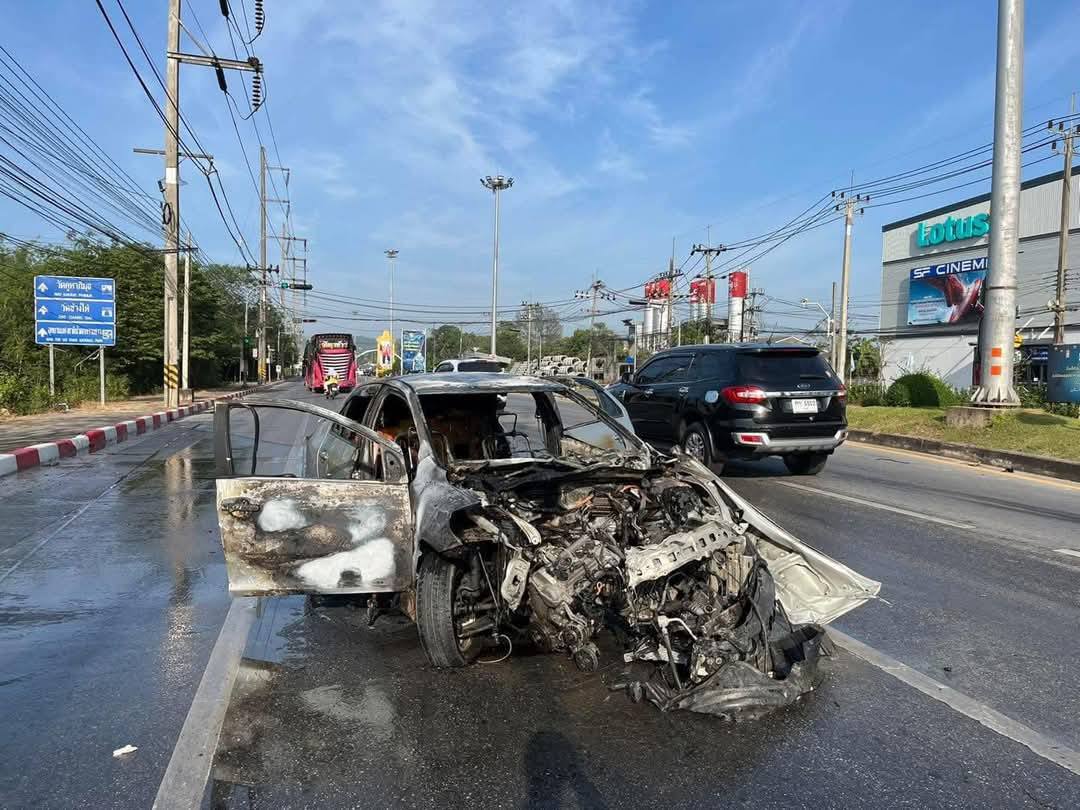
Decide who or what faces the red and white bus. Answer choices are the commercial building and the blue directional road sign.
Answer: the commercial building

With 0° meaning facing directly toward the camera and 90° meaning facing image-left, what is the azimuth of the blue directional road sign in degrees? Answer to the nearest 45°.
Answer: approximately 0°

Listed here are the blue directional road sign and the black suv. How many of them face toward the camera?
1

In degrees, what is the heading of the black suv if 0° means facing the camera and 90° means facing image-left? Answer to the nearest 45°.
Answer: approximately 135°

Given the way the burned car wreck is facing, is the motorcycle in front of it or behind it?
behind

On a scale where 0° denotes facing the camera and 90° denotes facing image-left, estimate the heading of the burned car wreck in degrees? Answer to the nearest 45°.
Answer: approximately 315°

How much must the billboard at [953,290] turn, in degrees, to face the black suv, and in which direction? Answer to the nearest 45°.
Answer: approximately 45° to its left

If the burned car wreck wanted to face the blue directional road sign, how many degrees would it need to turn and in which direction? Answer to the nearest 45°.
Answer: approximately 180°

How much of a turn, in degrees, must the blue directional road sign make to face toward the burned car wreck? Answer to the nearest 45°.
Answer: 0° — it already faces it

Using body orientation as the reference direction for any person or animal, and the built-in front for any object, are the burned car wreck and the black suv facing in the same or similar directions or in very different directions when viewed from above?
very different directions

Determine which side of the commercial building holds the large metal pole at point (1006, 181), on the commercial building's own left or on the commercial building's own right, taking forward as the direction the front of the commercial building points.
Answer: on the commercial building's own left

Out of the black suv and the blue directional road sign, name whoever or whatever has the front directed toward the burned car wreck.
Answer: the blue directional road sign
